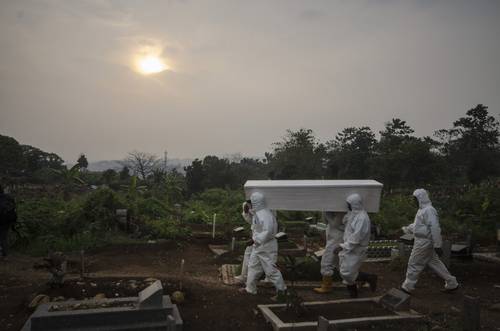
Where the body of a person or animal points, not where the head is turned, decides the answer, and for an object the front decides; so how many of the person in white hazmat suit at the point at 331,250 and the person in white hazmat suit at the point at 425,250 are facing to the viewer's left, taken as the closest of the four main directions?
2

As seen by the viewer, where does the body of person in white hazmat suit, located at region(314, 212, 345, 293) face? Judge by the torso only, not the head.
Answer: to the viewer's left

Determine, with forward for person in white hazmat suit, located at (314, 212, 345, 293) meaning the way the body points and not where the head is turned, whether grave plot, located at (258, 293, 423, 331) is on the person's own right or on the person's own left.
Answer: on the person's own left

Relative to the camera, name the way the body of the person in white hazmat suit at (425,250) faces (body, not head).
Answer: to the viewer's left

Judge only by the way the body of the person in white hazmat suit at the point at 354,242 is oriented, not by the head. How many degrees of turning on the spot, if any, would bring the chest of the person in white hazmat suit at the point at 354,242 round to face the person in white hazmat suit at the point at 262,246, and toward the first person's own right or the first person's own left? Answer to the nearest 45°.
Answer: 0° — they already face them

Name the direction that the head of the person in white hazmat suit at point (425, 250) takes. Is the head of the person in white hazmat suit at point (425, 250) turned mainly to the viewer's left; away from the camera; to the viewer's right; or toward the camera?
to the viewer's left

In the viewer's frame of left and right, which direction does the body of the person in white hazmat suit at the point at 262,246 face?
facing to the left of the viewer
